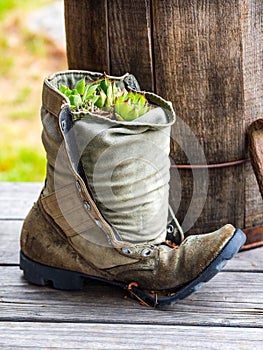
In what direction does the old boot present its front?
to the viewer's right
